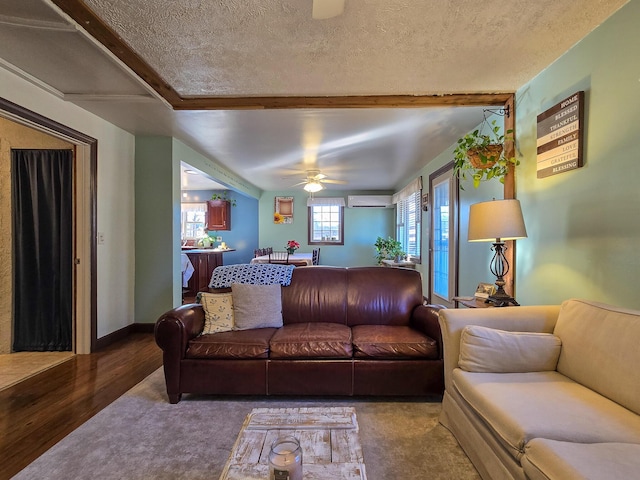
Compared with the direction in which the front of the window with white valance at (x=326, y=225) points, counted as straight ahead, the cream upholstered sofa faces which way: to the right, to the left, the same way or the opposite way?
to the right

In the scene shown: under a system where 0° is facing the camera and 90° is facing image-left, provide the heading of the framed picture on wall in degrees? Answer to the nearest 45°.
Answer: approximately 0°

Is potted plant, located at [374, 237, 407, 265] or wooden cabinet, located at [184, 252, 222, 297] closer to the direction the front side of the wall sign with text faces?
the wooden cabinet

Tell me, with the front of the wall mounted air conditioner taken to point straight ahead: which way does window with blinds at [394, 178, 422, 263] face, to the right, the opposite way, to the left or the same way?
to the right

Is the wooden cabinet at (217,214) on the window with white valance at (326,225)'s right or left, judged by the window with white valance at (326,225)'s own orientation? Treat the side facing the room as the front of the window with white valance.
on its right

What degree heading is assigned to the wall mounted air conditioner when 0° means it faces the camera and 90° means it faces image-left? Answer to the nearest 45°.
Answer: approximately 0°

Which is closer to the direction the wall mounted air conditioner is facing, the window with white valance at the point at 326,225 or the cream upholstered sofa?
the cream upholstered sofa

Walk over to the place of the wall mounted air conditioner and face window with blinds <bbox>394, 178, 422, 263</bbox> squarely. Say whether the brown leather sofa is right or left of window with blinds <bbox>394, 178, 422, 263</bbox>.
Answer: right

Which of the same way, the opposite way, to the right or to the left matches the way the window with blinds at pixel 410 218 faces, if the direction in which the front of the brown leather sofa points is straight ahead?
to the right

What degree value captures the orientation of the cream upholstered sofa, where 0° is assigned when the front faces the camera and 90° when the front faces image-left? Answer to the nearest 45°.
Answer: approximately 45°
